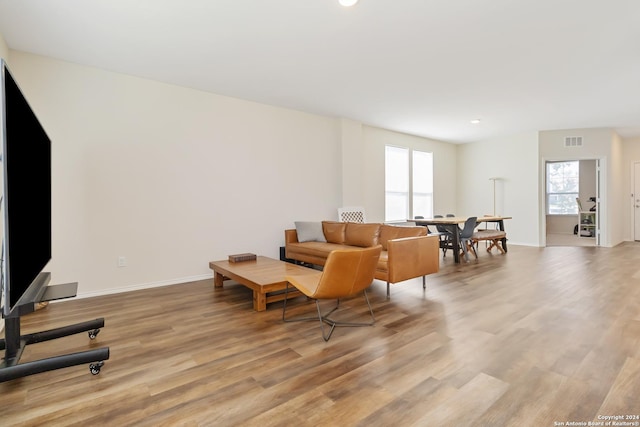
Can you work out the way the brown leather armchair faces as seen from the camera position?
facing away from the viewer and to the left of the viewer

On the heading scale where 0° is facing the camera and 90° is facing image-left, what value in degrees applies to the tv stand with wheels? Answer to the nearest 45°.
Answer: approximately 270°

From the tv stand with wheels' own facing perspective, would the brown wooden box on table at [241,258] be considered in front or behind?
in front

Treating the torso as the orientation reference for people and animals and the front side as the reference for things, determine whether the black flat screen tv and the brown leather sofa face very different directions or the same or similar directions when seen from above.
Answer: very different directions

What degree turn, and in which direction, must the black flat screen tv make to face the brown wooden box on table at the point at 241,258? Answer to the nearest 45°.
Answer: approximately 45° to its left

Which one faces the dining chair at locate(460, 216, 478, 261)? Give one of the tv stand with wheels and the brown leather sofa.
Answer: the tv stand with wheels

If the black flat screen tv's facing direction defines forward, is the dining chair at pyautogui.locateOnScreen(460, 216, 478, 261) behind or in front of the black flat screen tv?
in front

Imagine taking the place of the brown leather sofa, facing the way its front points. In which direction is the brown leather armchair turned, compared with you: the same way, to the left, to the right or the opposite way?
to the right

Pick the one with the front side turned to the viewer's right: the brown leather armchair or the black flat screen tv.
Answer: the black flat screen tv

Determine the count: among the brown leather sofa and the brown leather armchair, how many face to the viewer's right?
0

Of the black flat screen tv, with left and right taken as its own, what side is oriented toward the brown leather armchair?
front

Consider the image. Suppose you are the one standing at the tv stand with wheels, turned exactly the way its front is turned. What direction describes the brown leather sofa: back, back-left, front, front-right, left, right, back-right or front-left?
front

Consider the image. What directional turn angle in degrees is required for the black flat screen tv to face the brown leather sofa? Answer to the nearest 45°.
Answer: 0° — it already faces it

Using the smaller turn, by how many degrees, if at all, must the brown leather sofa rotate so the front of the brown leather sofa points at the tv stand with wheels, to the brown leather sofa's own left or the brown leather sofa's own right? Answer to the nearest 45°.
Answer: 0° — it already faces it
